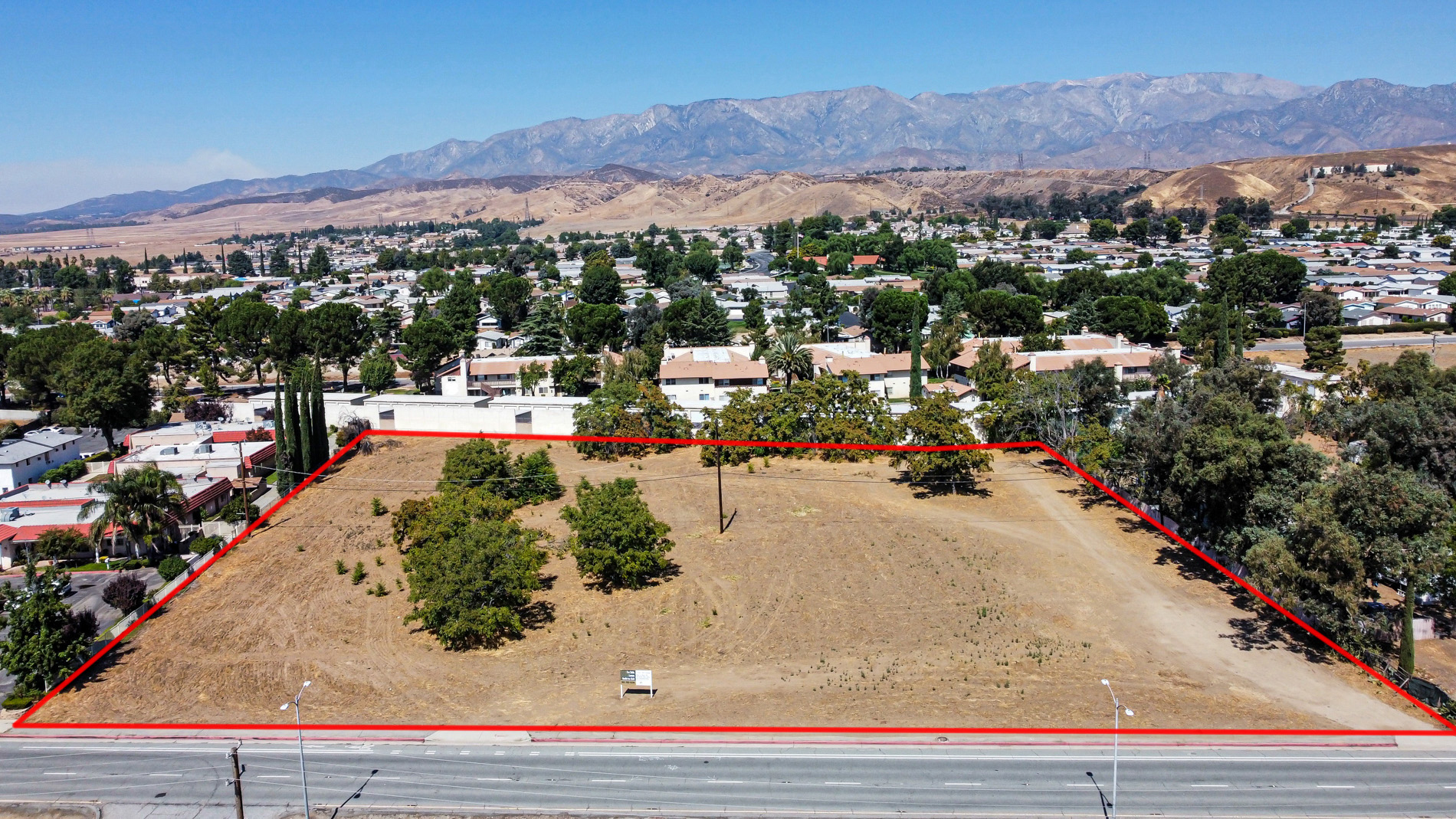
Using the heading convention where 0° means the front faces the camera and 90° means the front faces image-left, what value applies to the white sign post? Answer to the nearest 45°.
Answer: approximately 0°

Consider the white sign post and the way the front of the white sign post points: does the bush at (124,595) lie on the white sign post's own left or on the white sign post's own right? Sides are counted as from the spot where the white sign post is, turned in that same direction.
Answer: on the white sign post's own right

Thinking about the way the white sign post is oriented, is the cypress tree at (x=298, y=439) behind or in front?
behind

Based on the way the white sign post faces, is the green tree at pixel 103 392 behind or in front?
behind

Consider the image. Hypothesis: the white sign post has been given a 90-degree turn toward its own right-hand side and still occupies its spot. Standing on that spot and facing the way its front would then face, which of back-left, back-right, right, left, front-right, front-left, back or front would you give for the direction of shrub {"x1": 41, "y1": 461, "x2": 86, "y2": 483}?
front-right

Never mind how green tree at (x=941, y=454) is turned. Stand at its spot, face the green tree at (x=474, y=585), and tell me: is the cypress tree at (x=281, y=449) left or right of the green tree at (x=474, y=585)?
right

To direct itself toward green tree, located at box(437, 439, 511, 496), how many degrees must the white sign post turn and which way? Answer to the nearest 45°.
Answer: approximately 180°

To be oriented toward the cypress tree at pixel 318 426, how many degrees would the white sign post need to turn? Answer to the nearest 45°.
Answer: approximately 135° to its right

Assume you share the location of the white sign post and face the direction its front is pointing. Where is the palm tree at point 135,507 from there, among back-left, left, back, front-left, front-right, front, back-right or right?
back-right

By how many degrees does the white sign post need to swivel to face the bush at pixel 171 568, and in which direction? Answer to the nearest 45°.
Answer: approximately 135° to its right

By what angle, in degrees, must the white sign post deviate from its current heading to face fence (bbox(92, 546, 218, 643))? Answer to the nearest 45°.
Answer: approximately 135° to its right

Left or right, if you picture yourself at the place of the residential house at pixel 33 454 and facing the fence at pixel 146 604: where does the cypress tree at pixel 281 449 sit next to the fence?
left

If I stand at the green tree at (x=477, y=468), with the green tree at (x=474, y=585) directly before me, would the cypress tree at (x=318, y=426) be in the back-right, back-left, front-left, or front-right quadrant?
back-right

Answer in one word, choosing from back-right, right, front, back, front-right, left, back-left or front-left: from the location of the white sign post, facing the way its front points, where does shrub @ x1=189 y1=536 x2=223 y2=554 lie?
back-right

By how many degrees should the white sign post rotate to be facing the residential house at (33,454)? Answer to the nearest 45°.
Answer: approximately 135° to its right
